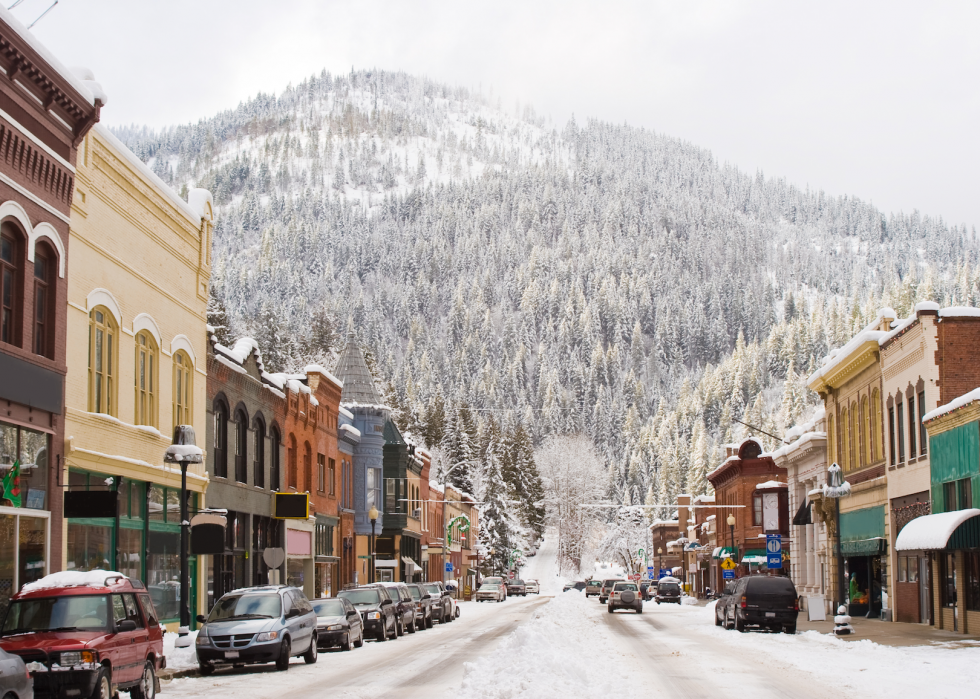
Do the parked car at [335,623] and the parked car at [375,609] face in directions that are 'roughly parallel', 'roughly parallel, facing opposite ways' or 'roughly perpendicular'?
roughly parallel

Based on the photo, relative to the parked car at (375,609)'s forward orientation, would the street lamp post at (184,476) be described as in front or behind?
in front

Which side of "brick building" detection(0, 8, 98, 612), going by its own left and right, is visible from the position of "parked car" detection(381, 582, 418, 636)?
left

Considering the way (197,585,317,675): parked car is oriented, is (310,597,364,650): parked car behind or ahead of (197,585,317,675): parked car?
behind

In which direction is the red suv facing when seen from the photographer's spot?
facing the viewer and to the left of the viewer

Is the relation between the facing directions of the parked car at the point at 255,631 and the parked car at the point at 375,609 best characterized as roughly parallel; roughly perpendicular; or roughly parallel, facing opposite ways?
roughly parallel

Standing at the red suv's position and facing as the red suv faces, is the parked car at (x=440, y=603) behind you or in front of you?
behind

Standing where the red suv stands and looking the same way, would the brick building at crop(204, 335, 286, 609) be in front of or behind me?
behind

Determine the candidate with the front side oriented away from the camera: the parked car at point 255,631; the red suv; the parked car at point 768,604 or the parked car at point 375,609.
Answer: the parked car at point 768,604

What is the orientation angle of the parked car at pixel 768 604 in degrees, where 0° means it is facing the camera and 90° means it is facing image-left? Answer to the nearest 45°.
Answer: approximately 180°

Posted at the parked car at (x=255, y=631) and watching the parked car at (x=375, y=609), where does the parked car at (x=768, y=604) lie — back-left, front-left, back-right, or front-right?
front-right

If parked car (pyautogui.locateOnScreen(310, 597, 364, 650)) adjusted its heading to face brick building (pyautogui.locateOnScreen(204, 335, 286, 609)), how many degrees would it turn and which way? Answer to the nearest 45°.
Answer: approximately 135° to its right

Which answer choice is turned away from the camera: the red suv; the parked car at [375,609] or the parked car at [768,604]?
the parked car at [768,604]

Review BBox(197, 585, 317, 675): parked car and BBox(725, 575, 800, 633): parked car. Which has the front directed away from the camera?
BBox(725, 575, 800, 633): parked car
